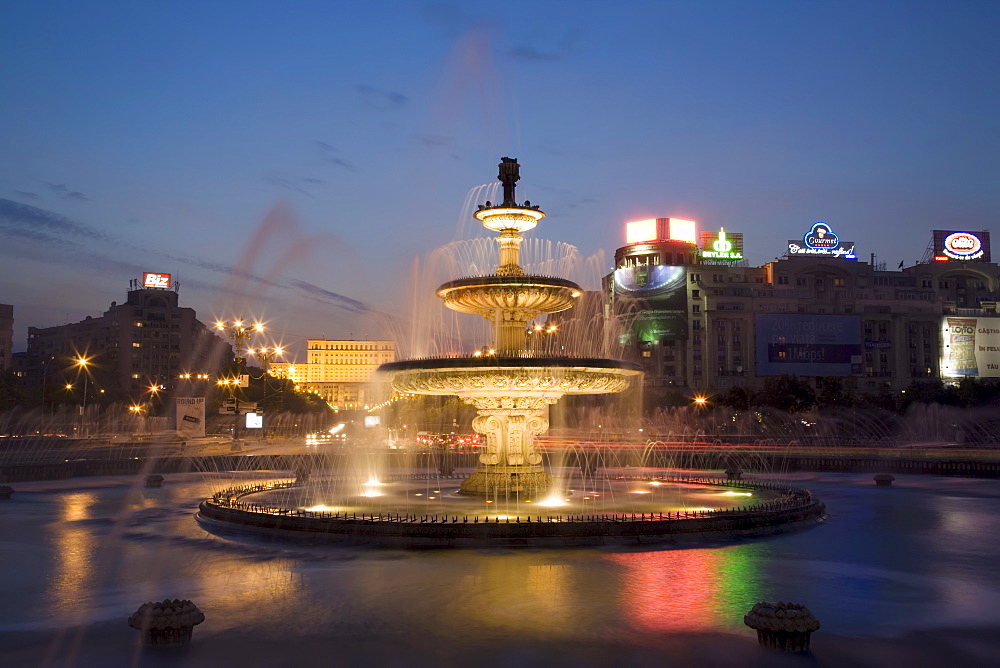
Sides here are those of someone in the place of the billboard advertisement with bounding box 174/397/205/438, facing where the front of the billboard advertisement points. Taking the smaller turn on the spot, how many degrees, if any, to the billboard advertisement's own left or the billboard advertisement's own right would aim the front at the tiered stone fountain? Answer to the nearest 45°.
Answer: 0° — it already faces it

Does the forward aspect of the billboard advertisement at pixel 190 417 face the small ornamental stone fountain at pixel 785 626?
yes

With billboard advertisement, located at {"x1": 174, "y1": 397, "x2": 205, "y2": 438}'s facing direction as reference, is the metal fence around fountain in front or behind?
in front

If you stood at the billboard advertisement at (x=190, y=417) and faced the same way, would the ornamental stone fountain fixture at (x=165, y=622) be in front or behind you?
in front

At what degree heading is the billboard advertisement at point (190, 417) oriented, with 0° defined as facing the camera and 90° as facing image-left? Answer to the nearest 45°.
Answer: approximately 0°
